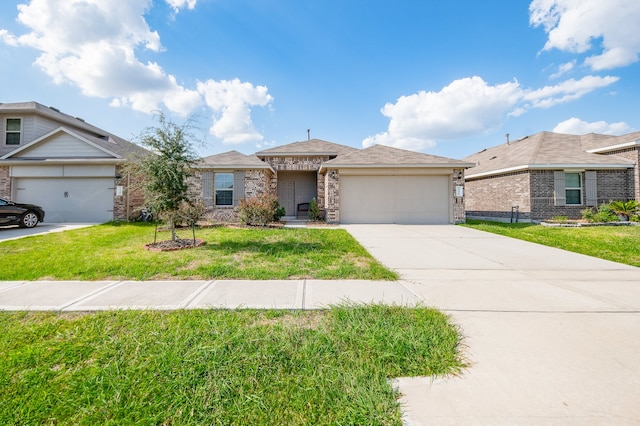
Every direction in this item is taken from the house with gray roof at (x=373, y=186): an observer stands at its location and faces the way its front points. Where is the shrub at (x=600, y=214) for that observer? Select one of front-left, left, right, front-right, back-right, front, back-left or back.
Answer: left

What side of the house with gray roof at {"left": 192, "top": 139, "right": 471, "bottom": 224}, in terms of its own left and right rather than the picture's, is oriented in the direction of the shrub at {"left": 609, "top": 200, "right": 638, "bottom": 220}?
left

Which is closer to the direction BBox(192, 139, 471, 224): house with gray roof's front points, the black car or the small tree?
the small tree

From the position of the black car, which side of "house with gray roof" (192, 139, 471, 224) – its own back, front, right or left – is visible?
right

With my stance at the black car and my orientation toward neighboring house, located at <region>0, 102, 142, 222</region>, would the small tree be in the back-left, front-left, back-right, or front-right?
back-right

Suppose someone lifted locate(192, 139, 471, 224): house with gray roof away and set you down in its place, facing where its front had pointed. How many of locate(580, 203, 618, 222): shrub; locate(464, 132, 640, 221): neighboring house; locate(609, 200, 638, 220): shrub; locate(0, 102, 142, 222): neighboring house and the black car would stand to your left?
3

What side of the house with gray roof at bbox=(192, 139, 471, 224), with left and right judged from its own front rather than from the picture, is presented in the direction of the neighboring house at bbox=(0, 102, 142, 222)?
right

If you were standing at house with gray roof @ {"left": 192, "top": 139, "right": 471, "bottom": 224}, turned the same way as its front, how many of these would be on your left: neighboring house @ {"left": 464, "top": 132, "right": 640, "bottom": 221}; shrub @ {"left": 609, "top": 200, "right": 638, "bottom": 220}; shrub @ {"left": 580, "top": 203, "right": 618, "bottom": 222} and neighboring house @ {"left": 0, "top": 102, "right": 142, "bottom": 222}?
3

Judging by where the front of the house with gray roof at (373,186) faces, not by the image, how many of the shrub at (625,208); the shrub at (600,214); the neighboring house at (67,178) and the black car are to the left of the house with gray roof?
2

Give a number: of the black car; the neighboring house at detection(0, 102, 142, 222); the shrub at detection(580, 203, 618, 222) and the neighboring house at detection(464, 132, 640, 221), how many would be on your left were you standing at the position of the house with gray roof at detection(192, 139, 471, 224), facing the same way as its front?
2

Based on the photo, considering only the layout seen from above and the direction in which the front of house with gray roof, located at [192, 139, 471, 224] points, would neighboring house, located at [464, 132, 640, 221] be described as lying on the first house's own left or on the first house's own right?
on the first house's own left

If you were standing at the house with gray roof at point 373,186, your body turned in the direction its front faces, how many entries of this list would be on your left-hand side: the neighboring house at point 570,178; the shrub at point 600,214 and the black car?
2

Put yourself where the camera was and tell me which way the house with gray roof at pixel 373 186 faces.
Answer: facing the viewer

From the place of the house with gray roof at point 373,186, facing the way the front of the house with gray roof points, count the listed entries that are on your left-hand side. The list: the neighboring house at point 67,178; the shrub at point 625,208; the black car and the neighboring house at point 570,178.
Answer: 2
